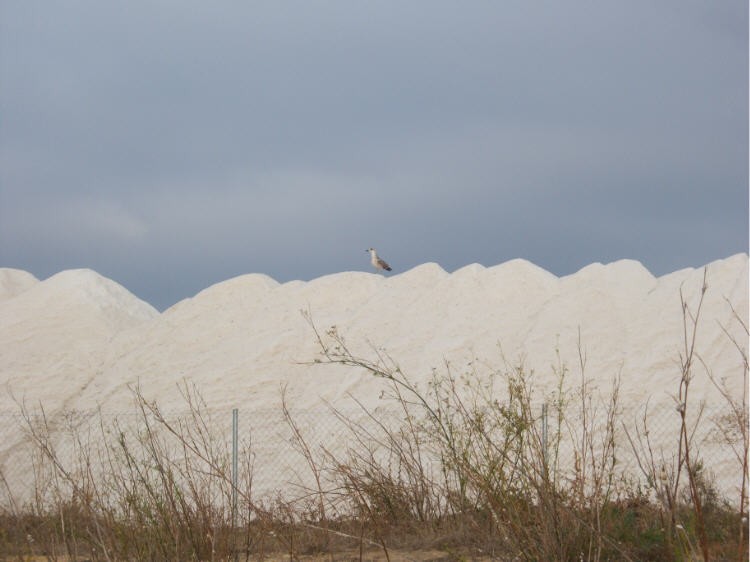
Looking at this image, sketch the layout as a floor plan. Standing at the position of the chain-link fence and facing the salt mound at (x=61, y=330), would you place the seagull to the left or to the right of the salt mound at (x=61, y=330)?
right

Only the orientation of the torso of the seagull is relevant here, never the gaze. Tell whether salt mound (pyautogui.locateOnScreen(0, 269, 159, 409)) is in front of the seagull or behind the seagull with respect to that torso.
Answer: in front

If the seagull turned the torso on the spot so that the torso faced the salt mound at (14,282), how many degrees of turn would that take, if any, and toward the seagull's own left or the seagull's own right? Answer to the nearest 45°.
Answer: approximately 45° to the seagull's own right

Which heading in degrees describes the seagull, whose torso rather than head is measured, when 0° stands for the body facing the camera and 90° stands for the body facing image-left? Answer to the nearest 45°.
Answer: approximately 90°

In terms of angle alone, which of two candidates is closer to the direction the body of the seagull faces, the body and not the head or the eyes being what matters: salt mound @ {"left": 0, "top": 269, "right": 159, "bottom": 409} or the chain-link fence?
the salt mound

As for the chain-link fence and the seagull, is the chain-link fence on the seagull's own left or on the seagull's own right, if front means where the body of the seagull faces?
on the seagull's own left
